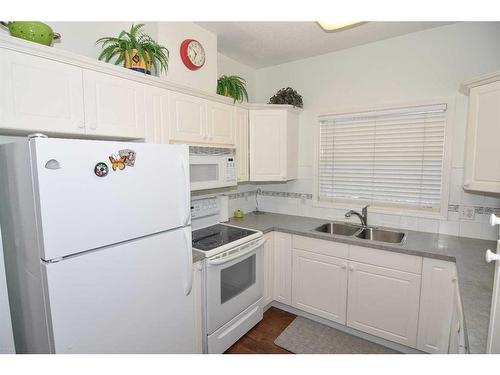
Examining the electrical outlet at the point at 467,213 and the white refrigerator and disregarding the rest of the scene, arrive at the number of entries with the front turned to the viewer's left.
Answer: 0

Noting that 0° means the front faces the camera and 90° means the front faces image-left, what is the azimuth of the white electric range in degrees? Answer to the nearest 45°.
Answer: approximately 315°

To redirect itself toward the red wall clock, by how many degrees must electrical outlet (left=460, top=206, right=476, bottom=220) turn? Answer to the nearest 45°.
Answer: approximately 45° to its right

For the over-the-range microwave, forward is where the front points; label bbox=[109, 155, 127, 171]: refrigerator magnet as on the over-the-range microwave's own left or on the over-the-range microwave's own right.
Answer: on the over-the-range microwave's own right

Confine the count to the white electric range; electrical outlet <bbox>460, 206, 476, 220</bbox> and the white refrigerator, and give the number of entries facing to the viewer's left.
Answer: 0

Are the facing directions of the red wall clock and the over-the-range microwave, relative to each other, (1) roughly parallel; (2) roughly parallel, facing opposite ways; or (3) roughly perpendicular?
roughly parallel

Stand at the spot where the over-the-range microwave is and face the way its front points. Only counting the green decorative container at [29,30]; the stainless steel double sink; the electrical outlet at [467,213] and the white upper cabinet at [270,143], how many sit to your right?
1

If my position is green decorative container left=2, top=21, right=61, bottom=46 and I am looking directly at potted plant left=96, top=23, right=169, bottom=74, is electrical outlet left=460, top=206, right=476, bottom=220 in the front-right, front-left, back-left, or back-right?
front-right

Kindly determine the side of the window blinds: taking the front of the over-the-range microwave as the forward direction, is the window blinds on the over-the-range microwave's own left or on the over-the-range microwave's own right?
on the over-the-range microwave's own left

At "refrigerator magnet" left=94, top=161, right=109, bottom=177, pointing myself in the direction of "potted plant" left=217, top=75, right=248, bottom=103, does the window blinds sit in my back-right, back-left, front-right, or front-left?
front-right

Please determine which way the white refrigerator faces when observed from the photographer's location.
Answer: facing the viewer and to the right of the viewer

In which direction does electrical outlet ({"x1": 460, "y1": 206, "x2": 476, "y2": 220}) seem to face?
toward the camera

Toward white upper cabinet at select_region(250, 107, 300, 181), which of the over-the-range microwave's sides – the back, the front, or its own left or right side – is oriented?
left

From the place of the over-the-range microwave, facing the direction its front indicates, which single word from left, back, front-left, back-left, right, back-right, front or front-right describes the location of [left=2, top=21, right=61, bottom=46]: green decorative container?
right

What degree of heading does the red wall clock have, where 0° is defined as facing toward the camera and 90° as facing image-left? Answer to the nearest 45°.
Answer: approximately 315°

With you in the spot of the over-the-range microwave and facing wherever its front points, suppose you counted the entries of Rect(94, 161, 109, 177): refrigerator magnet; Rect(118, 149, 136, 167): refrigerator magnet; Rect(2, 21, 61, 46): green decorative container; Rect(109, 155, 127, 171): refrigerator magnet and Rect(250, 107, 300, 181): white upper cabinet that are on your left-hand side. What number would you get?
1
